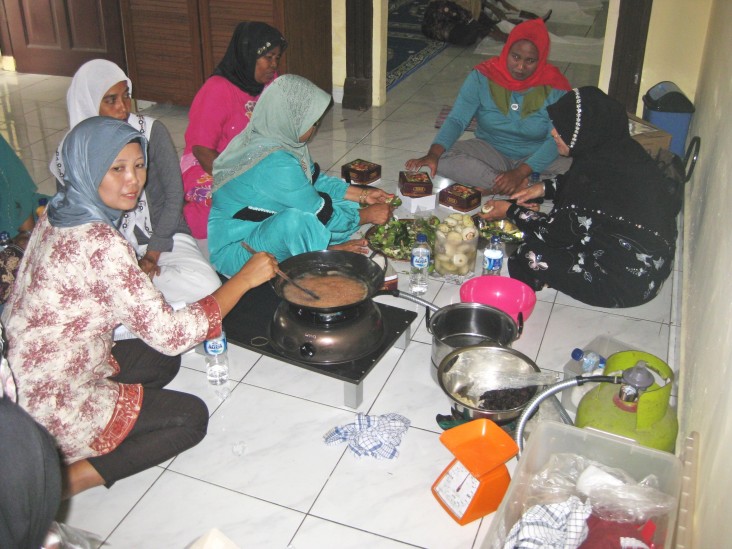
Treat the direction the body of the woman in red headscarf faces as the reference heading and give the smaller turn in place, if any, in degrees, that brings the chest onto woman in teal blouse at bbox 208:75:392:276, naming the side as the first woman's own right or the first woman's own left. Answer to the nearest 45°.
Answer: approximately 45° to the first woman's own right

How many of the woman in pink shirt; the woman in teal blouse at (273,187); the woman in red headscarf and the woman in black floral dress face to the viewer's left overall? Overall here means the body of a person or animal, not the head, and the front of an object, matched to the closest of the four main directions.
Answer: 1

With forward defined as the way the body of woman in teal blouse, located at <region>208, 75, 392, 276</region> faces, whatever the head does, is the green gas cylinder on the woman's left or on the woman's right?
on the woman's right

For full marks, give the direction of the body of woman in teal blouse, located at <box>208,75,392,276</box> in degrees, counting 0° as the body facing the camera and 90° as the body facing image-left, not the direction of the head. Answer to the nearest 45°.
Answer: approximately 270°

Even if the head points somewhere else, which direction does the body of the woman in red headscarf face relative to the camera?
toward the camera

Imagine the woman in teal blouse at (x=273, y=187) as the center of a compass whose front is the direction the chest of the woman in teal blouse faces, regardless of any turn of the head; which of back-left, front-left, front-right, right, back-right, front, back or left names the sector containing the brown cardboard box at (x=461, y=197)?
front-left

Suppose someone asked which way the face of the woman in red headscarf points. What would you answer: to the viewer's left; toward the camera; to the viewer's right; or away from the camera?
toward the camera

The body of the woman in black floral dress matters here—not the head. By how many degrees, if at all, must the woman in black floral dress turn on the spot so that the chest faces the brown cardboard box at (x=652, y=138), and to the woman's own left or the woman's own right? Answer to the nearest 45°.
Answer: approximately 90° to the woman's own right

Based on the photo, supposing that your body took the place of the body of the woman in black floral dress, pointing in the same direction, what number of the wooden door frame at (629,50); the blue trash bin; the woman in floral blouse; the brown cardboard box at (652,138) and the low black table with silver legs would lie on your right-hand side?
3

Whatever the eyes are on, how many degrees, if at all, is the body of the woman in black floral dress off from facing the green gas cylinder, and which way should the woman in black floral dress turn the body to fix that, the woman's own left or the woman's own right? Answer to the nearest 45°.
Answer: approximately 90° to the woman's own left

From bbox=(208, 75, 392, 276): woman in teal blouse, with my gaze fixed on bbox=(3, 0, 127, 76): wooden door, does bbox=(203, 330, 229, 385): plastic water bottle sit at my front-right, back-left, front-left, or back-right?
back-left

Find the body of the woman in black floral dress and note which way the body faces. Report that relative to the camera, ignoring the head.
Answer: to the viewer's left
